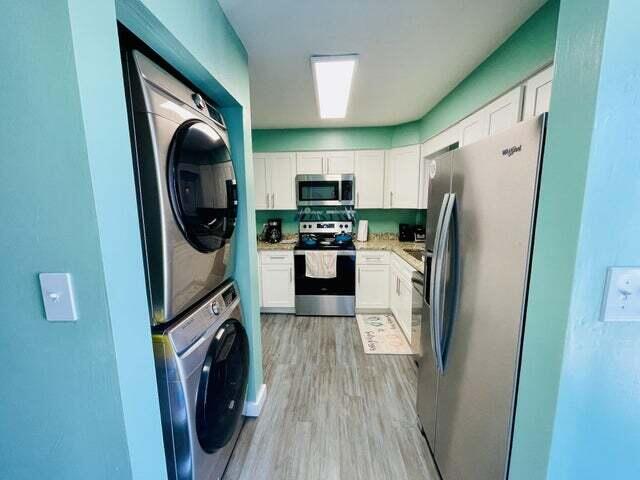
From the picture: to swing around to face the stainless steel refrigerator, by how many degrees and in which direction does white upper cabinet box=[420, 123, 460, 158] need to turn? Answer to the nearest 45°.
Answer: approximately 45° to its left

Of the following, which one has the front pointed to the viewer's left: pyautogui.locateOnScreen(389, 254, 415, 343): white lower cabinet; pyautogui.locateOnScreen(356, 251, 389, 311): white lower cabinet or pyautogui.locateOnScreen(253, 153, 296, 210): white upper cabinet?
pyautogui.locateOnScreen(389, 254, 415, 343): white lower cabinet

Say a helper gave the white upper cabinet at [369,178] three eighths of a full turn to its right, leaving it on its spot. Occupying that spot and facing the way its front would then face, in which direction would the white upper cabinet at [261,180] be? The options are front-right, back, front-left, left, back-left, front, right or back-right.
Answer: front-left

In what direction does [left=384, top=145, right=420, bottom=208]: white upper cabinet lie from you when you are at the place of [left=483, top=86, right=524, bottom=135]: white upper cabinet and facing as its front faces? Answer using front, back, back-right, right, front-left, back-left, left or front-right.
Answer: right

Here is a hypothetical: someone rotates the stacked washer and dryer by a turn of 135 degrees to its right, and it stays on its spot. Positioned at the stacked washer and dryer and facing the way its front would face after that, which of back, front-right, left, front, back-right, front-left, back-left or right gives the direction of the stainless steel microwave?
back-right

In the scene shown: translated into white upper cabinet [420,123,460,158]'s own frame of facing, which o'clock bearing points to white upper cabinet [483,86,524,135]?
white upper cabinet [483,86,524,135] is roughly at 10 o'clock from white upper cabinet [420,123,460,158].

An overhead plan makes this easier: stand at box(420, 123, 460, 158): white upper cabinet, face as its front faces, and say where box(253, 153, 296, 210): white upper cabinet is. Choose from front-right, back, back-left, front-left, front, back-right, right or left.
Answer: front-right

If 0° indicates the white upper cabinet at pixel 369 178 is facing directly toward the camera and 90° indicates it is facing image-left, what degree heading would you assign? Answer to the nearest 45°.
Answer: approximately 0°

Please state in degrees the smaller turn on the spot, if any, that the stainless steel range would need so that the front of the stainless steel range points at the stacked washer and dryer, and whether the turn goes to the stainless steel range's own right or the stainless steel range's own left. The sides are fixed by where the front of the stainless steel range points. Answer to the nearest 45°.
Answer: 0° — it already faces it

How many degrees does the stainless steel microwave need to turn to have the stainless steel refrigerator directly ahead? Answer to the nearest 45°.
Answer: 0° — it already faces it

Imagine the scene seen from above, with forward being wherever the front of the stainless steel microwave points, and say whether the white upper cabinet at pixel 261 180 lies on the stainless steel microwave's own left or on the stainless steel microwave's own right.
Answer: on the stainless steel microwave's own right
